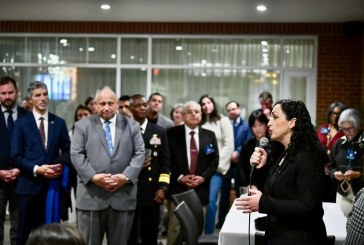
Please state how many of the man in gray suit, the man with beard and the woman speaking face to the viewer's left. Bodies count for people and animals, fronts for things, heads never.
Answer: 1

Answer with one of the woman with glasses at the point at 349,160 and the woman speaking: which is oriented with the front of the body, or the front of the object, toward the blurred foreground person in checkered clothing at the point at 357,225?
the woman with glasses

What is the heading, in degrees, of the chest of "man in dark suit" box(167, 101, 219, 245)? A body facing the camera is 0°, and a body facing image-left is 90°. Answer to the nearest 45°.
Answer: approximately 0°

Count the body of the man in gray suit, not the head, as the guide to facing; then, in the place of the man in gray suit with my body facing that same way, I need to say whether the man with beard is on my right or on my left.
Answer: on my right

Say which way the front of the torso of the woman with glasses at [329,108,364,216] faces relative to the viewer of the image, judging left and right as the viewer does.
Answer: facing the viewer

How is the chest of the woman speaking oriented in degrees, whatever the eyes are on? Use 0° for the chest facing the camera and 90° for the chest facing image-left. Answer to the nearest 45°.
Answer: approximately 90°

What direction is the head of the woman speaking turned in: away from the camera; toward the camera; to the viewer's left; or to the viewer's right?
to the viewer's left

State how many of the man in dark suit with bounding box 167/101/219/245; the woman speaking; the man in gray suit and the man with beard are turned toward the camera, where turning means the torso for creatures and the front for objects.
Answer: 3

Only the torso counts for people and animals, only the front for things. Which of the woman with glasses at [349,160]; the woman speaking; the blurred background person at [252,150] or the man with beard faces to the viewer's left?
the woman speaking

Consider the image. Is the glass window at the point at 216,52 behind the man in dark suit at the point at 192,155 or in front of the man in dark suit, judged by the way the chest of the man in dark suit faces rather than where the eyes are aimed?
behind

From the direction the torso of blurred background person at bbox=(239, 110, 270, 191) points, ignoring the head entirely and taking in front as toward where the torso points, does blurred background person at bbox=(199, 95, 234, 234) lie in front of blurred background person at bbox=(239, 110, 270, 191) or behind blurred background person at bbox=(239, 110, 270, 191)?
behind
